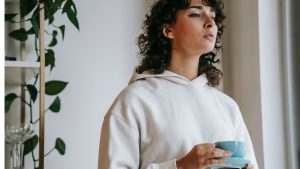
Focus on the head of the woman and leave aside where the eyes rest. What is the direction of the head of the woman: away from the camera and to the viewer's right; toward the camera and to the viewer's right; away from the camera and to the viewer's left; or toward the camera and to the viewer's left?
toward the camera and to the viewer's right
